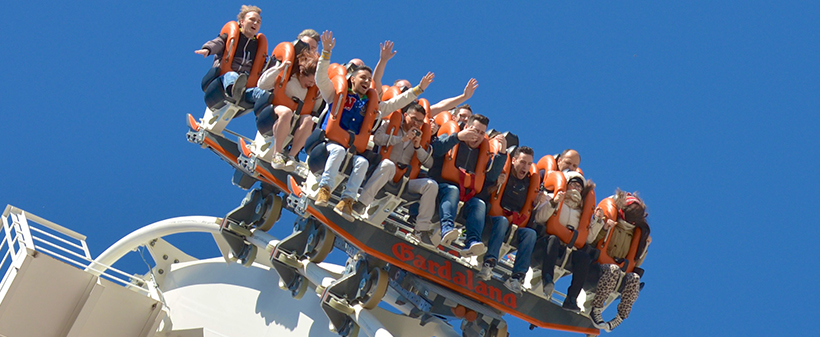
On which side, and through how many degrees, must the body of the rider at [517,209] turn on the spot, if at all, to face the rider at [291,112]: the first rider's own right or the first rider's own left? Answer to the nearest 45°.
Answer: approximately 45° to the first rider's own right

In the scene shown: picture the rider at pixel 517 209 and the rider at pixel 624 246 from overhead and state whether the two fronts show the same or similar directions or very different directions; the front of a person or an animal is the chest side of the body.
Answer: same or similar directions

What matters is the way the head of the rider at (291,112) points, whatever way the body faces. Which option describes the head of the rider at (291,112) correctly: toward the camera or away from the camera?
toward the camera

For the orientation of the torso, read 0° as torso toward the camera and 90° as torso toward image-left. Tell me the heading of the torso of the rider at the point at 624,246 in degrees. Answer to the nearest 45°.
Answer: approximately 45°

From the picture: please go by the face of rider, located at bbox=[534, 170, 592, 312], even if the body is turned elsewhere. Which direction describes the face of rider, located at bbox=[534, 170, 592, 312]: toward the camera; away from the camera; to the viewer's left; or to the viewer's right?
toward the camera

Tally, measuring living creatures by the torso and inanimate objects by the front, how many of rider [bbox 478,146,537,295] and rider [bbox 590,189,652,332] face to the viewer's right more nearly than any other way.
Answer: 0

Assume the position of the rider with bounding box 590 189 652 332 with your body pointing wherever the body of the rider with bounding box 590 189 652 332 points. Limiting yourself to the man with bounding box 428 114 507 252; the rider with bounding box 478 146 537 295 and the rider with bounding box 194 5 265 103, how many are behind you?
0
